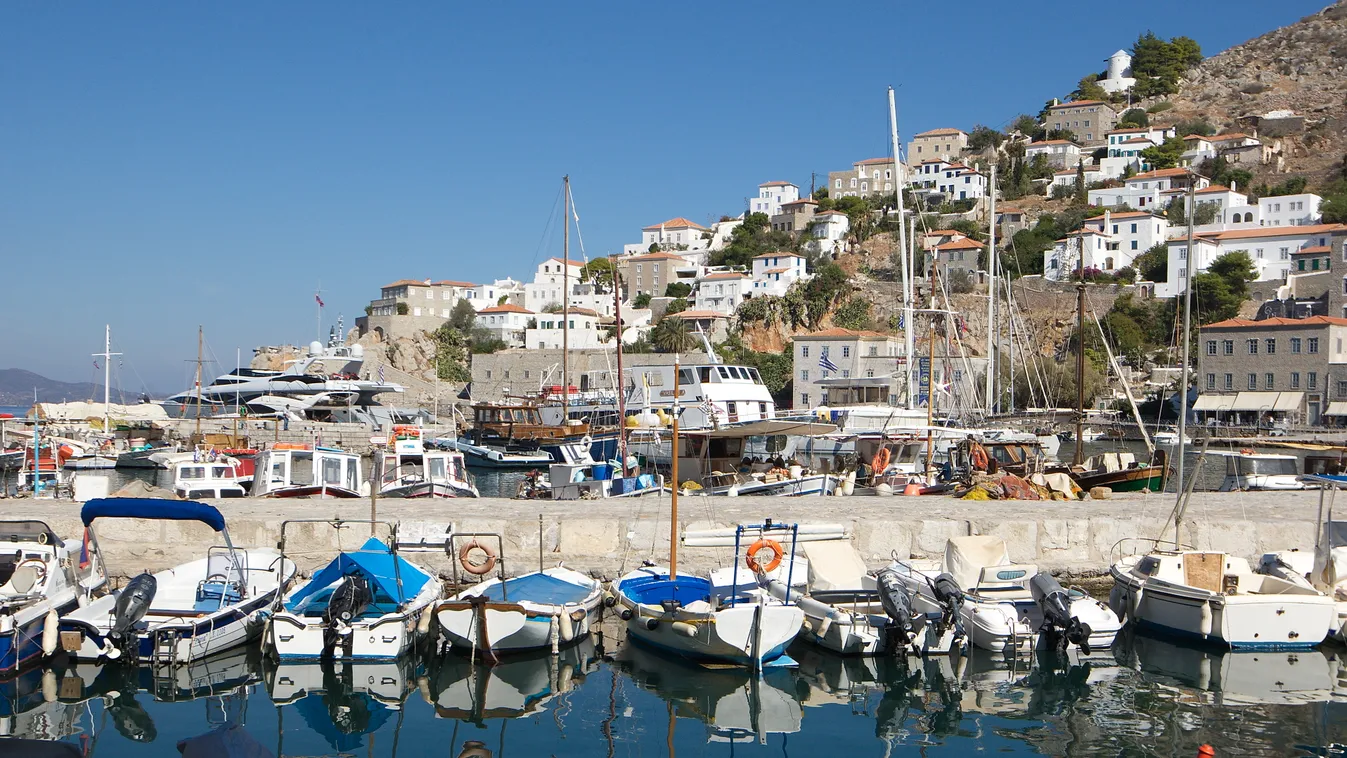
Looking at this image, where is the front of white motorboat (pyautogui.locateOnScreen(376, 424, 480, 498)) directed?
toward the camera

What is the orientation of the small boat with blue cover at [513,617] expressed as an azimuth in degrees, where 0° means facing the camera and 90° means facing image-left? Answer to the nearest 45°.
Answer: approximately 225°

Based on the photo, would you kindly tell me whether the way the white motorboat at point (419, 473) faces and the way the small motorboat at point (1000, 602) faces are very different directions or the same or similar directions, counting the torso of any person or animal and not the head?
very different directions

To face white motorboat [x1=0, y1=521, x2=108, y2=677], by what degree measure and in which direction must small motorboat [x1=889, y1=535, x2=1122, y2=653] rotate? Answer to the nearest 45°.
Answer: approximately 45° to its left

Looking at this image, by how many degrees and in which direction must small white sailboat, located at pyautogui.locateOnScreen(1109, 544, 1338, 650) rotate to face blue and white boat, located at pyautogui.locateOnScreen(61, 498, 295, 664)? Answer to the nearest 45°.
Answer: approximately 90° to its left

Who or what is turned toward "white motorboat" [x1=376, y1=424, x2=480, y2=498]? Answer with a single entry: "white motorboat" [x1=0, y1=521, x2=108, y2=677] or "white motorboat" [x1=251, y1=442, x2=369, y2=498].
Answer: "white motorboat" [x1=0, y1=521, x2=108, y2=677]

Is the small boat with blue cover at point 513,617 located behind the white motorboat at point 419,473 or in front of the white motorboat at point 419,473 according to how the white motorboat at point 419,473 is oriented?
in front

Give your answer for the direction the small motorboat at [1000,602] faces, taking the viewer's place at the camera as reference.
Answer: facing away from the viewer and to the left of the viewer

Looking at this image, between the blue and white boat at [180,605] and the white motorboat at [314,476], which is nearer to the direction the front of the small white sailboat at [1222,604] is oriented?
the white motorboat

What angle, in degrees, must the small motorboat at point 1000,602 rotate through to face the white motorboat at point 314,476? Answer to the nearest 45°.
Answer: approximately 45° to its left

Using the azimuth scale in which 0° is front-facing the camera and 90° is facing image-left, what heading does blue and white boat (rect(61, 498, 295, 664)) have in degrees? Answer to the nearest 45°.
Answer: approximately 225°

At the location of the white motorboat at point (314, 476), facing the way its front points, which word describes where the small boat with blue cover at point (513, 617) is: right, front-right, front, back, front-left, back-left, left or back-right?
front

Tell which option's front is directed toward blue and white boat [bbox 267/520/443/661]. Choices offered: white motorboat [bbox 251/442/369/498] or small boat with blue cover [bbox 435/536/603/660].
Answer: the white motorboat

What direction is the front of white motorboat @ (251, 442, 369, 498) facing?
toward the camera

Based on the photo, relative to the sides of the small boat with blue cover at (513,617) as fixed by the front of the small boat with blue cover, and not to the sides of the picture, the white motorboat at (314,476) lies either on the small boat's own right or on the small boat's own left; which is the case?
on the small boat's own left
